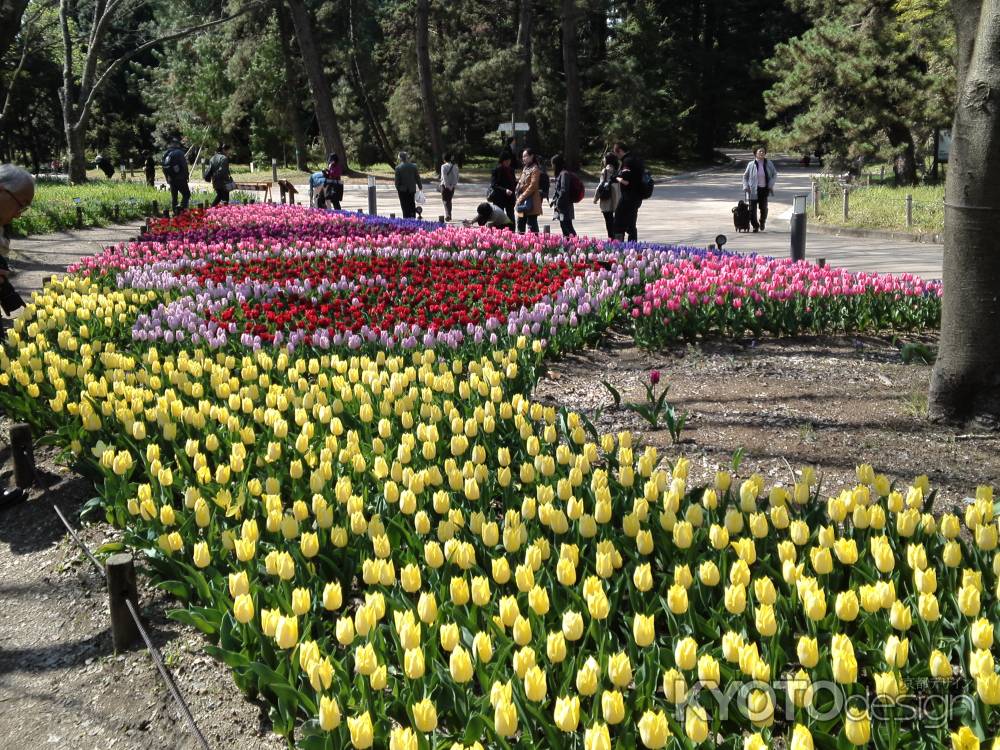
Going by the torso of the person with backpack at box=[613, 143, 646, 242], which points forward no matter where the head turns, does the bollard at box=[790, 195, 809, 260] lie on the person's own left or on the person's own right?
on the person's own left

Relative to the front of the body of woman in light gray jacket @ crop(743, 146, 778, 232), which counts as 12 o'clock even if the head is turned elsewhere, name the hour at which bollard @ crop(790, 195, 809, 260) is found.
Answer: The bollard is roughly at 12 o'clock from the woman in light gray jacket.

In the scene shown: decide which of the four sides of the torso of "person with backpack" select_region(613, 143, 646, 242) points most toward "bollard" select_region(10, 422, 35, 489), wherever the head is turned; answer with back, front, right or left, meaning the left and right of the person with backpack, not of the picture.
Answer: left

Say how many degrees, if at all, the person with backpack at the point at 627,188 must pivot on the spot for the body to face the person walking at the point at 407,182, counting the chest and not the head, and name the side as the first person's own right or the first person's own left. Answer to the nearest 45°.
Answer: approximately 45° to the first person's own right

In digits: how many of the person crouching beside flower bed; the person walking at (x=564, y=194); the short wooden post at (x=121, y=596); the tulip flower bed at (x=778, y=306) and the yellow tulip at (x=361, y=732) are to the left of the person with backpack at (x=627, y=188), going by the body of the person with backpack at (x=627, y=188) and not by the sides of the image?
3

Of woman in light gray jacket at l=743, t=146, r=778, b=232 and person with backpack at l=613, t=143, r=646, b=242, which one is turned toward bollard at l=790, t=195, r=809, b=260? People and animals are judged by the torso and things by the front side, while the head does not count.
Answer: the woman in light gray jacket

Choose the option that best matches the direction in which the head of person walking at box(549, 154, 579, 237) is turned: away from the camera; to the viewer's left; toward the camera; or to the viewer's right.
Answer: to the viewer's left

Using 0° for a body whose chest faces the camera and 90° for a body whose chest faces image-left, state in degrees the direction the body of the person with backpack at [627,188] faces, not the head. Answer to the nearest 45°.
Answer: approximately 90°

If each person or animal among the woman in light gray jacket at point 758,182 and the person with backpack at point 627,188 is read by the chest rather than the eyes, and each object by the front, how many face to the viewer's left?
1

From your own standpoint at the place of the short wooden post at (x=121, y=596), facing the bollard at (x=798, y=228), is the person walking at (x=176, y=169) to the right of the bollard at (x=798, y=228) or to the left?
left

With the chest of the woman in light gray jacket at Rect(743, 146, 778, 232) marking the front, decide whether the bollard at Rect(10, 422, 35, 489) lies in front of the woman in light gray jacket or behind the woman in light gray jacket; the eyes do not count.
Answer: in front

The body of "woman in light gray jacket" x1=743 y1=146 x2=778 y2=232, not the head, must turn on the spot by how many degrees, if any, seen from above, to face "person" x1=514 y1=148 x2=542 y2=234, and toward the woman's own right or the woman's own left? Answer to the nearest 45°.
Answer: approximately 45° to the woman's own right

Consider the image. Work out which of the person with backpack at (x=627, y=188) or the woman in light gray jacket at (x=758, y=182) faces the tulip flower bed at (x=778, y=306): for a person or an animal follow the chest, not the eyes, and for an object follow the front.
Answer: the woman in light gray jacket

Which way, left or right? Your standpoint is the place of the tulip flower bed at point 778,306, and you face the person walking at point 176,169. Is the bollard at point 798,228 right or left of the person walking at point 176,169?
right

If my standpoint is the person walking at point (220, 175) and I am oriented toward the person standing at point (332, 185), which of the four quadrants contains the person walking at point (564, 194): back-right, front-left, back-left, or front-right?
front-right

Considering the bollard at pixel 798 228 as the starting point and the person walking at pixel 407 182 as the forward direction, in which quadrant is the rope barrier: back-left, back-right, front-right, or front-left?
back-left

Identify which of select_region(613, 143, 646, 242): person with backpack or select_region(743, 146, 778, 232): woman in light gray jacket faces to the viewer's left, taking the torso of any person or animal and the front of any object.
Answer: the person with backpack

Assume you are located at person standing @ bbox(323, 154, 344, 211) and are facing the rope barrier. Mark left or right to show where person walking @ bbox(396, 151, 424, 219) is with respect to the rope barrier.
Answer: left

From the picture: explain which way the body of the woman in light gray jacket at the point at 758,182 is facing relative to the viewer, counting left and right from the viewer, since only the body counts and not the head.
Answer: facing the viewer
